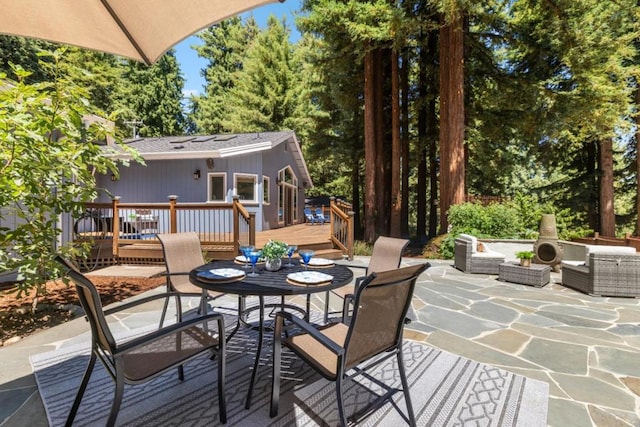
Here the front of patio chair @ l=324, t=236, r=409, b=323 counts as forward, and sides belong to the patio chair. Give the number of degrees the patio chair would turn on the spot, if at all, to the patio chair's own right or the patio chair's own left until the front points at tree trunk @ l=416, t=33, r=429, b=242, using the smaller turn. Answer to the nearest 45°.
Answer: approximately 135° to the patio chair's own right

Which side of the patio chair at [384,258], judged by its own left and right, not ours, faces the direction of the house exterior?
right

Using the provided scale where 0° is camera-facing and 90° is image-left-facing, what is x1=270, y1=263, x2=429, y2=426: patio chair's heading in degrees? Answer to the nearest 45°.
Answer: approximately 135°

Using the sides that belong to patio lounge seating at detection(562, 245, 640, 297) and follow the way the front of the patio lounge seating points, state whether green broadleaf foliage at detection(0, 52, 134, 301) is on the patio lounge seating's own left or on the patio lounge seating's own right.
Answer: on the patio lounge seating's own left

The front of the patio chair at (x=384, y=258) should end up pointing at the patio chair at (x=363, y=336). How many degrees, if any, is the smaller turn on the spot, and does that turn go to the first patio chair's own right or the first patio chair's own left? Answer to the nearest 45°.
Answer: approximately 45° to the first patio chair's own left

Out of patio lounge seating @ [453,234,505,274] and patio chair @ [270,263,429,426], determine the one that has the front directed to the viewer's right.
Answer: the patio lounge seating

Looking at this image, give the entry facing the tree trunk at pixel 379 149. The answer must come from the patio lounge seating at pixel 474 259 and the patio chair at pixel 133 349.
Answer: the patio chair

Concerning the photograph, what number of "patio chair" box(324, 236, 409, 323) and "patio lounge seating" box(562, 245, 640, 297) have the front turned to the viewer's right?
0

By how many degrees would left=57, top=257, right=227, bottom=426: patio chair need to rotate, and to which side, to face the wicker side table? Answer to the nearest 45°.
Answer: approximately 45° to its right

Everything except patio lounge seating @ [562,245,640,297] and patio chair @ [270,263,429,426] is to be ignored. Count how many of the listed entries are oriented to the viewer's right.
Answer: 0

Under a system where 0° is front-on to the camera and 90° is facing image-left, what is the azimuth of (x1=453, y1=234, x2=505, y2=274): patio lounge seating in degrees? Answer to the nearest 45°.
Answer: approximately 270°

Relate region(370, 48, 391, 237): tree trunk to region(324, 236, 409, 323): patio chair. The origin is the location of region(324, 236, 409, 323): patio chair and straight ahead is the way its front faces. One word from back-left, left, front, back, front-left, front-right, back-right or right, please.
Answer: back-right

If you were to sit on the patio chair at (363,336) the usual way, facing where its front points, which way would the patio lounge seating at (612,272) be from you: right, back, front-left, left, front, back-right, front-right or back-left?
right

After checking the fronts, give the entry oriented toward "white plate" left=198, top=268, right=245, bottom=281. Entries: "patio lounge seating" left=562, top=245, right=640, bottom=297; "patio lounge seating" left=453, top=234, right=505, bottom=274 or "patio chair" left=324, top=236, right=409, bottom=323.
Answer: the patio chair

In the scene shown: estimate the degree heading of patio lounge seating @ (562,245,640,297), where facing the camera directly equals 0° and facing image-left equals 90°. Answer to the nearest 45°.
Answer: approximately 135°
